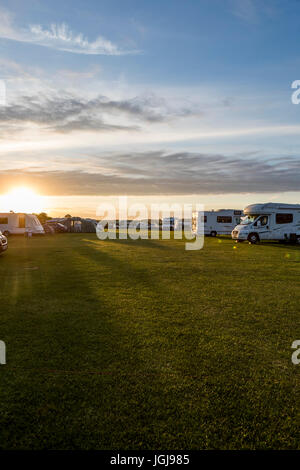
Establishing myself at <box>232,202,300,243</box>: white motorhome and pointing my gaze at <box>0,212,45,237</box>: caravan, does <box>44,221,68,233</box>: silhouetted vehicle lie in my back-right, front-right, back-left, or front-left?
front-right
